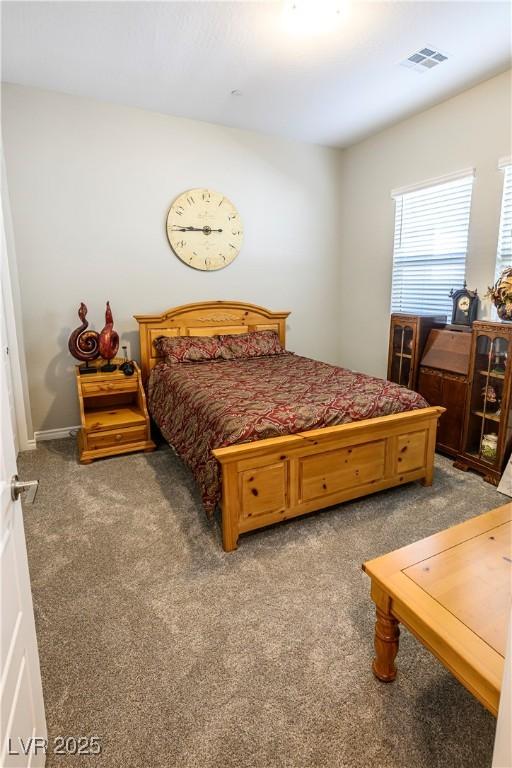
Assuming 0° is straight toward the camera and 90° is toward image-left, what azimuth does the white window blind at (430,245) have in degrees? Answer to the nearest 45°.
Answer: approximately 45°

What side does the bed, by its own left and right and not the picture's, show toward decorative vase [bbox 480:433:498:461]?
left

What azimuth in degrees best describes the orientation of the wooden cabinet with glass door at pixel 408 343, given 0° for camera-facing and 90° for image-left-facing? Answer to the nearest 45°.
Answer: approximately 45°

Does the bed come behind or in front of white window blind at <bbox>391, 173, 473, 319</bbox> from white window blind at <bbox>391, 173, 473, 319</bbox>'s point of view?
in front

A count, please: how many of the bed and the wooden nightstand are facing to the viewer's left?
0

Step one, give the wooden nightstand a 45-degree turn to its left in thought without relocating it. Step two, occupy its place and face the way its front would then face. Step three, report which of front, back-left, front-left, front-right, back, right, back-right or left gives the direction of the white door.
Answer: front-right

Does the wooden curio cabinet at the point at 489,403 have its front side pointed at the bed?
yes

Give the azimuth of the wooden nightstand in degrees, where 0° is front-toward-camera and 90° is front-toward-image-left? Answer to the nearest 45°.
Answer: approximately 0°

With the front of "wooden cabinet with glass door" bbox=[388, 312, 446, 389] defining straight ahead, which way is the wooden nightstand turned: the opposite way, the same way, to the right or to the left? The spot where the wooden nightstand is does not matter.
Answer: to the left

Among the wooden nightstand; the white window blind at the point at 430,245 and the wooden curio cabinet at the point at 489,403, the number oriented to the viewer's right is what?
0

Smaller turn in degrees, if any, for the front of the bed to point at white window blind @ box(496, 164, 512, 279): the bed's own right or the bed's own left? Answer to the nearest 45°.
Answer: approximately 90° to the bed's own left
